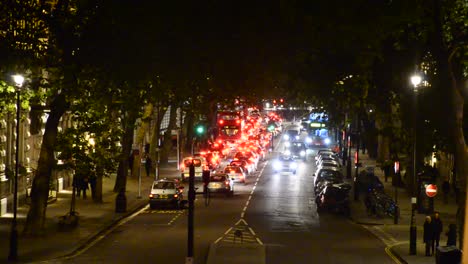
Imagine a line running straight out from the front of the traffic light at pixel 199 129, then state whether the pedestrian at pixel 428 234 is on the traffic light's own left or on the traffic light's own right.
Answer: on the traffic light's own left

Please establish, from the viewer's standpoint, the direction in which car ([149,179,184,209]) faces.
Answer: facing away from the viewer

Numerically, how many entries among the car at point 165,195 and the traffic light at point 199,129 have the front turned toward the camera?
1

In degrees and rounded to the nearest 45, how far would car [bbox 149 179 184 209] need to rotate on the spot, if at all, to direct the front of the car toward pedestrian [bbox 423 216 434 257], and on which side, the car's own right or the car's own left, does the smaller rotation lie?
approximately 135° to the car's own right

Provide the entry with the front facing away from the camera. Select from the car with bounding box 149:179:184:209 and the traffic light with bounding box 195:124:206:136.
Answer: the car

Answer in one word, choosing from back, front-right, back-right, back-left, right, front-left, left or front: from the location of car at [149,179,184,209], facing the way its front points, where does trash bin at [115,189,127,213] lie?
back-left

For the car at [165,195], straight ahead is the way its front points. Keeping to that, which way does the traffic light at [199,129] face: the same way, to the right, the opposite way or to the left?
the opposite way
